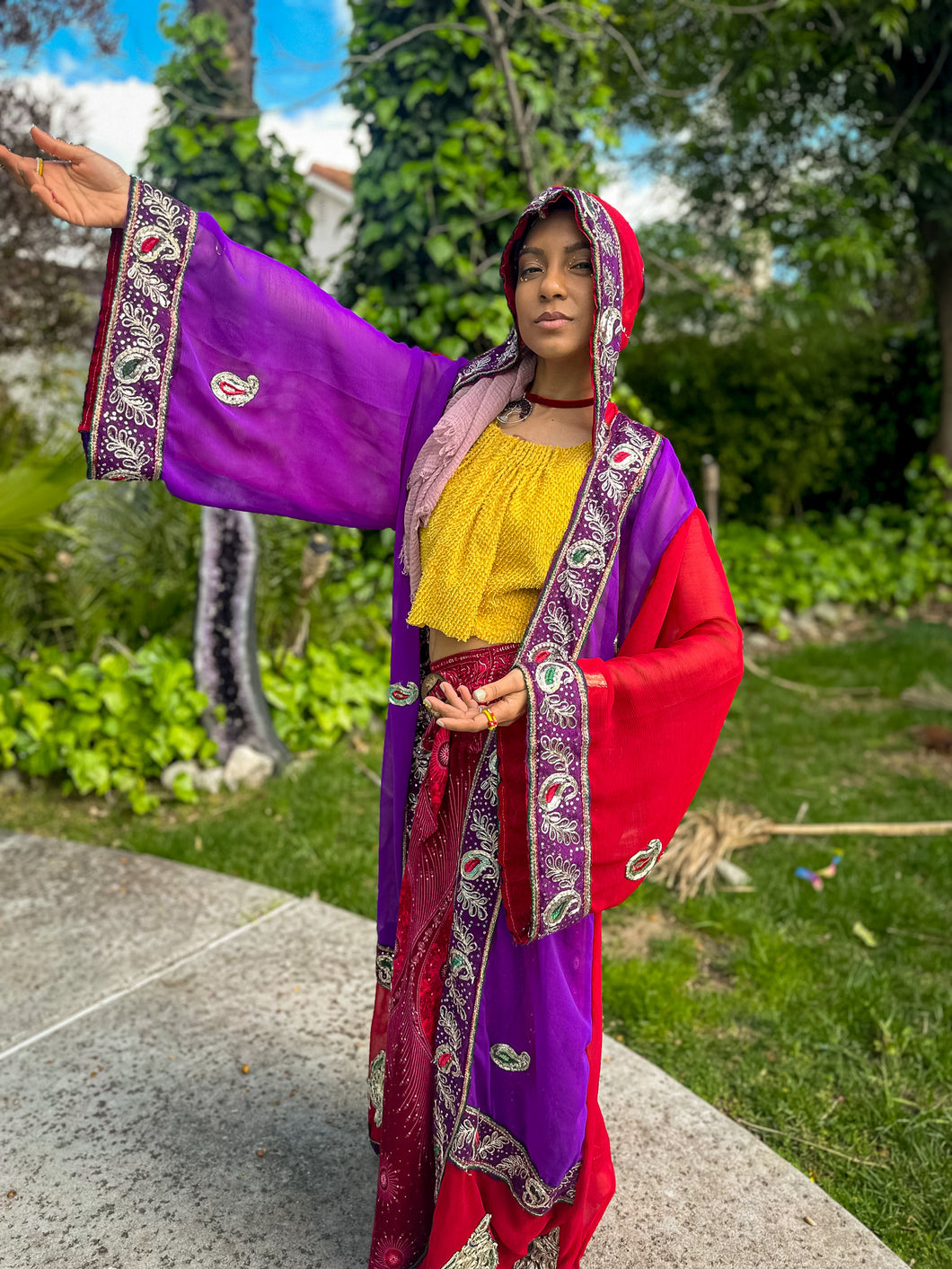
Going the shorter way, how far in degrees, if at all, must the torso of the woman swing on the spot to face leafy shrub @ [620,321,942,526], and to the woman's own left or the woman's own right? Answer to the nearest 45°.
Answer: approximately 180°

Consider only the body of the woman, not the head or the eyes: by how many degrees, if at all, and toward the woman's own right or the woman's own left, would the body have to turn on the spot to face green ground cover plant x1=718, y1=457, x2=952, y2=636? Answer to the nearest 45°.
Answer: approximately 180°

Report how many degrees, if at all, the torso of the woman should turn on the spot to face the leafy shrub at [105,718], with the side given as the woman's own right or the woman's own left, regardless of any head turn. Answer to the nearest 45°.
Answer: approximately 90° to the woman's own right

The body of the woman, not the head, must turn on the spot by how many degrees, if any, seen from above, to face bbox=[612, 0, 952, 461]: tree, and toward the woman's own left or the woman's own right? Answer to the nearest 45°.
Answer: approximately 180°

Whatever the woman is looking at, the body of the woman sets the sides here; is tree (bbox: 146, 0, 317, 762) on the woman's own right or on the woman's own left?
on the woman's own right

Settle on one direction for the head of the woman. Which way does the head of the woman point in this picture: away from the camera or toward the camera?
toward the camera

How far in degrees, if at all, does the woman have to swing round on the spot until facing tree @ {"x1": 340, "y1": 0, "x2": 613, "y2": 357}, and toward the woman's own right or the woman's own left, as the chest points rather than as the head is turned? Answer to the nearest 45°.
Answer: approximately 135° to the woman's own right

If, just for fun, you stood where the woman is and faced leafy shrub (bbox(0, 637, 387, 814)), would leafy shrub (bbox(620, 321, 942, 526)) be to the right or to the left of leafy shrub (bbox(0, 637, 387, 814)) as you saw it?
right
